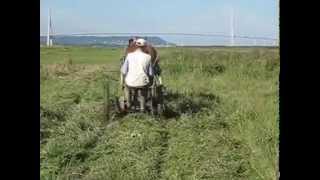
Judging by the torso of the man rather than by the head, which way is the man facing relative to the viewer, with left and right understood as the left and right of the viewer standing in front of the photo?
facing away from the viewer
